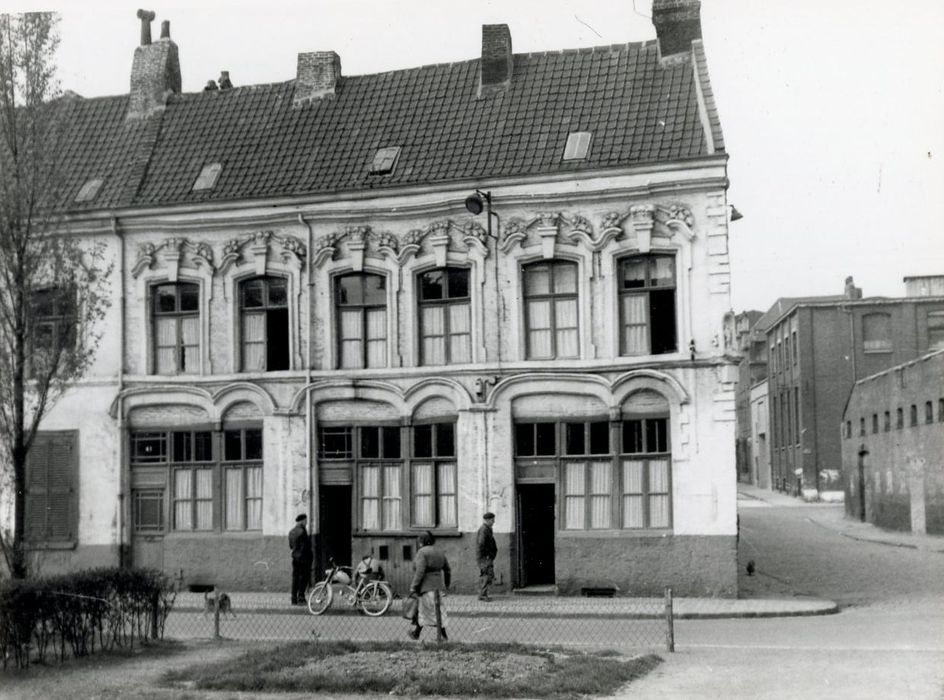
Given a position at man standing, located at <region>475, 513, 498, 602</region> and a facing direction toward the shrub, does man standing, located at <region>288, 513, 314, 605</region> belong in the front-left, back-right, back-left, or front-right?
front-right

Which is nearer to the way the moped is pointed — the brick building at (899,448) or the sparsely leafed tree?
the sparsely leafed tree

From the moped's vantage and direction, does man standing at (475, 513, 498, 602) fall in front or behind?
behind

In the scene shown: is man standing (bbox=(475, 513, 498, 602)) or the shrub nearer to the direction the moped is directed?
the shrub

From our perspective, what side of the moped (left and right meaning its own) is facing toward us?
left

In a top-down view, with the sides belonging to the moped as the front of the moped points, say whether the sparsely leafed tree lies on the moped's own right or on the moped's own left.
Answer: on the moped's own left

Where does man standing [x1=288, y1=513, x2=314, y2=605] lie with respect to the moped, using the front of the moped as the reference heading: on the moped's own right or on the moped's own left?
on the moped's own right
